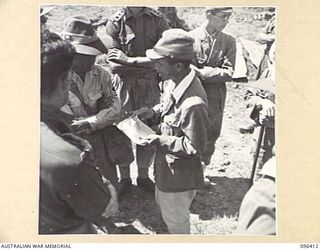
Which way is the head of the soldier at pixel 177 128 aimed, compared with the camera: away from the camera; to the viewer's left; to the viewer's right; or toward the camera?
to the viewer's left

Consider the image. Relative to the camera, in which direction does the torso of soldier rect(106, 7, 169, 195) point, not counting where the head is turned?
toward the camera
